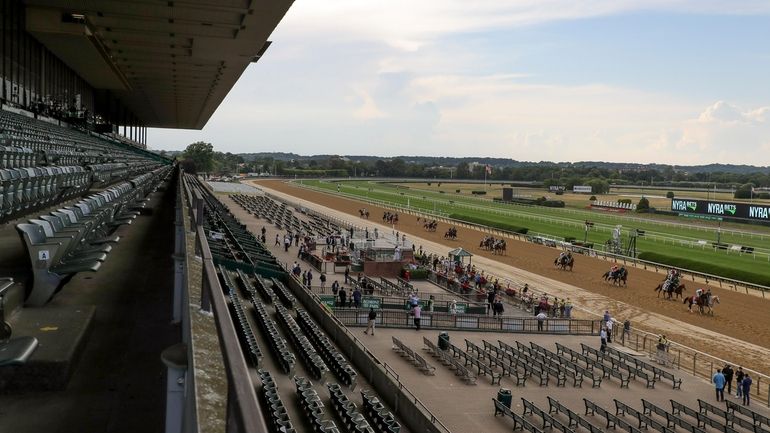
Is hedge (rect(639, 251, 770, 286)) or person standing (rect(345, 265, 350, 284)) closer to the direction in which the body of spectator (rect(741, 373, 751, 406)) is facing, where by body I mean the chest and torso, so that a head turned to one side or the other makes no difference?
the hedge

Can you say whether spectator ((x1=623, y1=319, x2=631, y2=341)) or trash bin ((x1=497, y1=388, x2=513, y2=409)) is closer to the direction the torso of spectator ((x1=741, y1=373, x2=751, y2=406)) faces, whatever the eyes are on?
the spectator

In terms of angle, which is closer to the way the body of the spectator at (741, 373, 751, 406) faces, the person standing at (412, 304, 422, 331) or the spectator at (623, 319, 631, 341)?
the spectator

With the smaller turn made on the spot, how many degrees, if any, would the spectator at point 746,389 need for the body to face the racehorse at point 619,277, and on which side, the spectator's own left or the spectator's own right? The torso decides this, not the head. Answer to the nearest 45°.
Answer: approximately 45° to the spectator's own left

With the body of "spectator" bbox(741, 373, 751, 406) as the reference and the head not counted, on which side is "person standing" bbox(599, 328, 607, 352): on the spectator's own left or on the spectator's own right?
on the spectator's own left

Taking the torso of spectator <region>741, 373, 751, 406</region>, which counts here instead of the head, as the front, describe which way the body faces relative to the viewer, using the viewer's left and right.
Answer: facing away from the viewer and to the right of the viewer
